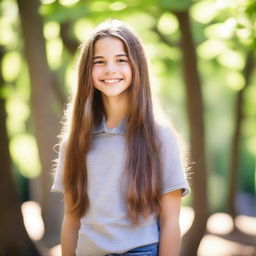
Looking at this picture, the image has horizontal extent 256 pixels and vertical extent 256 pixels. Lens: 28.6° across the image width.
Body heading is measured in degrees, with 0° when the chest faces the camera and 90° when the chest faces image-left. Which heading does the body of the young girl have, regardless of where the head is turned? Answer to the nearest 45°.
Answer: approximately 0°

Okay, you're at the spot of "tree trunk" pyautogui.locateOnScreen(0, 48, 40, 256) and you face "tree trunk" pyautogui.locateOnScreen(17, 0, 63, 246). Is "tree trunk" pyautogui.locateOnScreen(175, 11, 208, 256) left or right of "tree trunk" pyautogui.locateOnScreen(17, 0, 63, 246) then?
right

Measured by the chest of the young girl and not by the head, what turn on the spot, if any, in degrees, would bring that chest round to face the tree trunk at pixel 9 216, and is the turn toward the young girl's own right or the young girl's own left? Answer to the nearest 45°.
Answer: approximately 135° to the young girl's own right

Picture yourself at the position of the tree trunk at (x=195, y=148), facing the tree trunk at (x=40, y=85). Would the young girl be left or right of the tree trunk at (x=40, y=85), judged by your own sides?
left

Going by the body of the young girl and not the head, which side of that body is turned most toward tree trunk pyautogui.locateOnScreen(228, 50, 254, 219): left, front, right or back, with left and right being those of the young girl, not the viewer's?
back

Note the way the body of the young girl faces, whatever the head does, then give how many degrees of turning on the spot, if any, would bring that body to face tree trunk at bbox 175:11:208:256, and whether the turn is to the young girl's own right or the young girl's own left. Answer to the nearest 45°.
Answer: approximately 180°

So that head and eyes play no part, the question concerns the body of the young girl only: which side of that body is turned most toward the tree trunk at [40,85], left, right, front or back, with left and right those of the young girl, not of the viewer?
back
